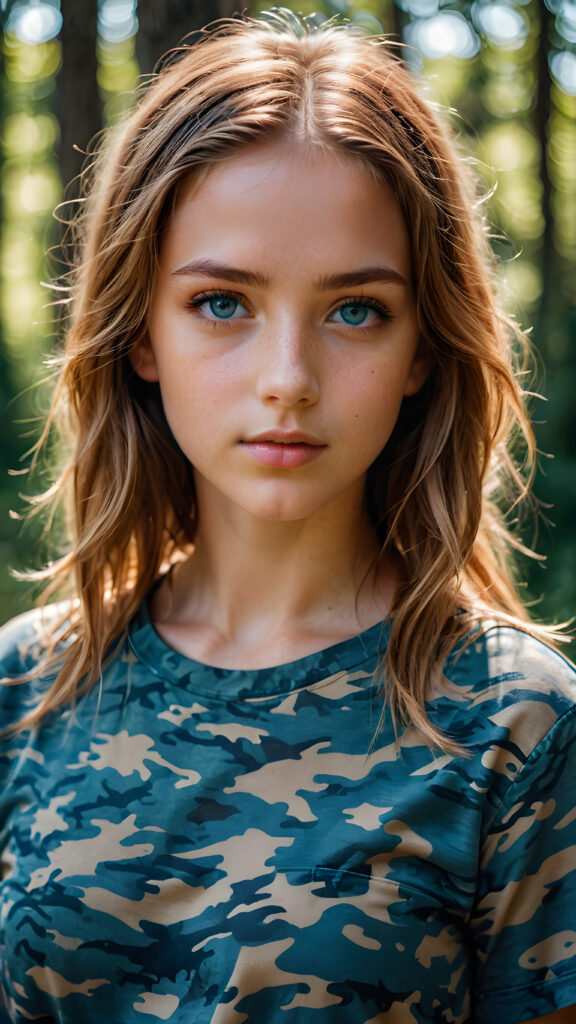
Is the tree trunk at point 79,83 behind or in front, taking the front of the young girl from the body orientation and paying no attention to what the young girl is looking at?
behind

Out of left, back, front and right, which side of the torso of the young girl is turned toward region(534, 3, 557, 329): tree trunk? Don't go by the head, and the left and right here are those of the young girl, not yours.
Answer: back

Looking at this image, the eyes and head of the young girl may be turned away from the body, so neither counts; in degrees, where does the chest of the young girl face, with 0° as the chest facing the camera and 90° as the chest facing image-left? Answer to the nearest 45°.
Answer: approximately 0°
